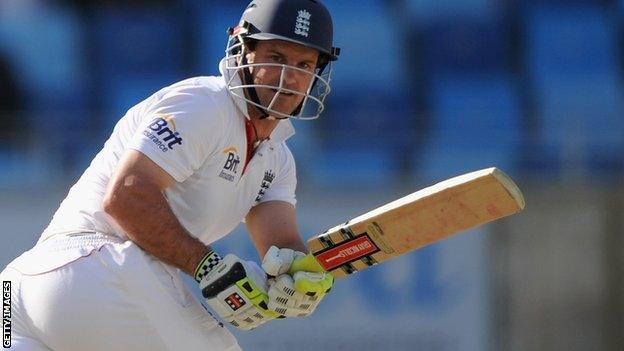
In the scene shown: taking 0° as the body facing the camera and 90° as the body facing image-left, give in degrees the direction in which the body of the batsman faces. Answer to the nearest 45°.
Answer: approximately 315°
